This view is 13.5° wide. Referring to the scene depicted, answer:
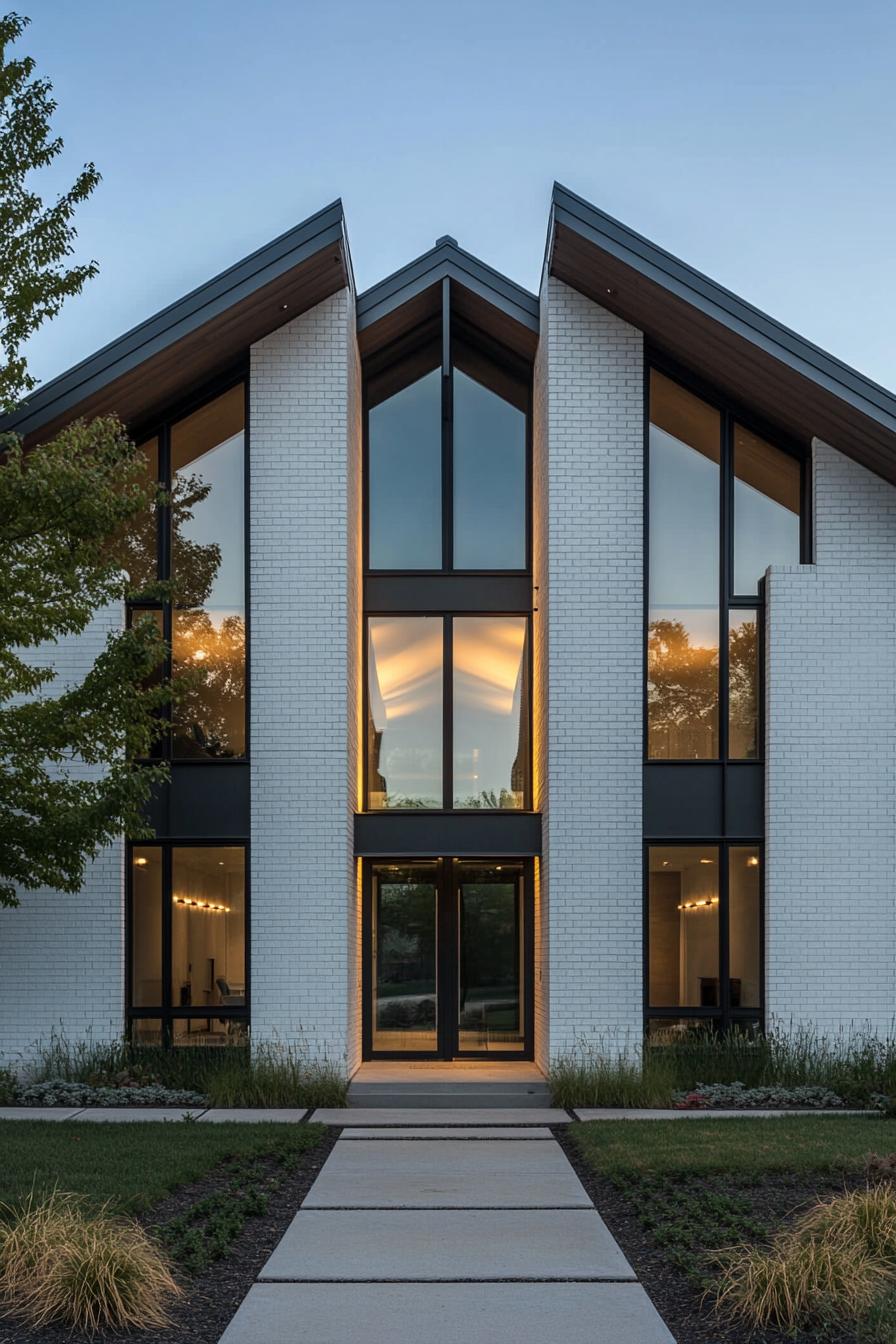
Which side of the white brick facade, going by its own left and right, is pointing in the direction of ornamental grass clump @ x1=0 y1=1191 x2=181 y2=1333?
front

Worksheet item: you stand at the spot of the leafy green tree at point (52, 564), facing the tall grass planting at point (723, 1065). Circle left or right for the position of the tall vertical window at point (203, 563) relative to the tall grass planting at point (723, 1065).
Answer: left

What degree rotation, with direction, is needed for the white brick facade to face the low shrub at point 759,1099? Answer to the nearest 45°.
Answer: approximately 45° to its left

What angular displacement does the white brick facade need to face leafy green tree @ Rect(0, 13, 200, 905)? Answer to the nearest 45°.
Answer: approximately 45° to its right

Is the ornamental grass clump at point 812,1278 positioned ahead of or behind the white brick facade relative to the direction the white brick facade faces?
ahead

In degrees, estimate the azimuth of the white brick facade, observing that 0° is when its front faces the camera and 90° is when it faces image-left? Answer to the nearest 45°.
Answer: approximately 0°
